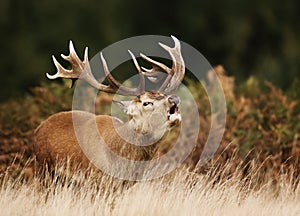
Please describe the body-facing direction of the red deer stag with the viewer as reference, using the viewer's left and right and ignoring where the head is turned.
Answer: facing to the right of the viewer
